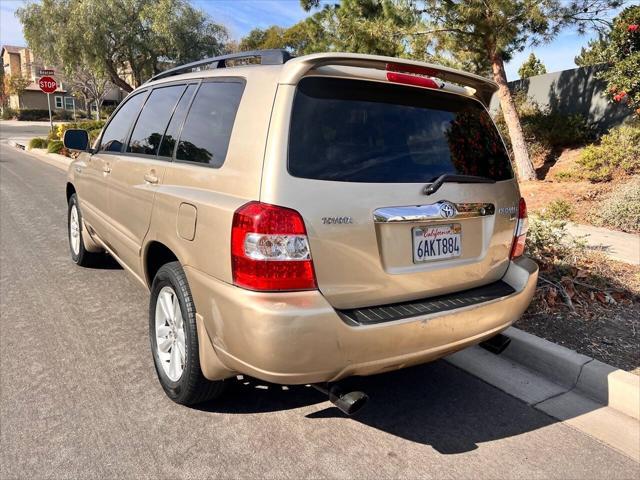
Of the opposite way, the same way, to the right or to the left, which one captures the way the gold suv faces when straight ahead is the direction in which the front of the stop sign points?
the opposite way

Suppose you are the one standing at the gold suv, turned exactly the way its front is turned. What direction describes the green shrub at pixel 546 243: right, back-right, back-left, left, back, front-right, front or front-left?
right

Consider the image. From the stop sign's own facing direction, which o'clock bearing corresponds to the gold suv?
The gold suv is roughly at 12 o'clock from the stop sign.

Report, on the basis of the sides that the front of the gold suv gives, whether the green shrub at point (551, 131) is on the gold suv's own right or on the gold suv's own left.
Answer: on the gold suv's own right

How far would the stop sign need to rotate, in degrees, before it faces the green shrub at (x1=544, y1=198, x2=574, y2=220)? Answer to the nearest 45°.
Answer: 0° — it already faces it

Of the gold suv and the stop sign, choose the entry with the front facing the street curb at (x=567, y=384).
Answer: the stop sign

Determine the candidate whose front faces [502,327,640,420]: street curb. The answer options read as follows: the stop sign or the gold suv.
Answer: the stop sign

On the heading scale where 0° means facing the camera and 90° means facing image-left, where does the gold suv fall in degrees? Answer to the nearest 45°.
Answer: approximately 135°

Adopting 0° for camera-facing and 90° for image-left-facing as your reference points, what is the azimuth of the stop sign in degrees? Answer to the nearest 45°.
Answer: approximately 0°

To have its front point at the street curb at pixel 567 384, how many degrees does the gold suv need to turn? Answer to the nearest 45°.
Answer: approximately 135° to its right

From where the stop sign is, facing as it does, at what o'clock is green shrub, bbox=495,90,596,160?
The green shrub is roughly at 11 o'clock from the stop sign.

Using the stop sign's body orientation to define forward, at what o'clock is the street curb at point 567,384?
The street curb is roughly at 12 o'clock from the stop sign.

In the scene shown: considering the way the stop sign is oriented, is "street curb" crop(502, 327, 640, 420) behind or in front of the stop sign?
in front

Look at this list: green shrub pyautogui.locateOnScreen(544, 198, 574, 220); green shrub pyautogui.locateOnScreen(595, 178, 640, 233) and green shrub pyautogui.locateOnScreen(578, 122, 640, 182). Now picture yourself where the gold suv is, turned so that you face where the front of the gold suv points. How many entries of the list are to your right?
3
